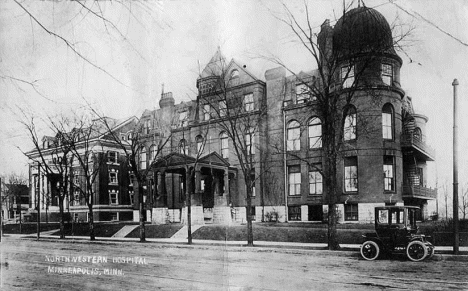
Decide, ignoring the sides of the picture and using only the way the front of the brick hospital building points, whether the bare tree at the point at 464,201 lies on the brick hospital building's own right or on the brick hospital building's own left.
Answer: on the brick hospital building's own left

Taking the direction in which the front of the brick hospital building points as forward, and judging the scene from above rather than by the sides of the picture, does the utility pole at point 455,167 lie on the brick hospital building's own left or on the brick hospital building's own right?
on the brick hospital building's own left

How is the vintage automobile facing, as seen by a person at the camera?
facing the viewer and to the right of the viewer

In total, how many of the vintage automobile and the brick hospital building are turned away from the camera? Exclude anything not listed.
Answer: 0

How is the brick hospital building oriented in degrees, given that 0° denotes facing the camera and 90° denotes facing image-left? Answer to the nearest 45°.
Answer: approximately 45°

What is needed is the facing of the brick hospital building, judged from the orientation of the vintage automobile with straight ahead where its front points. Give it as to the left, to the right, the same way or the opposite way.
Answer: to the right
